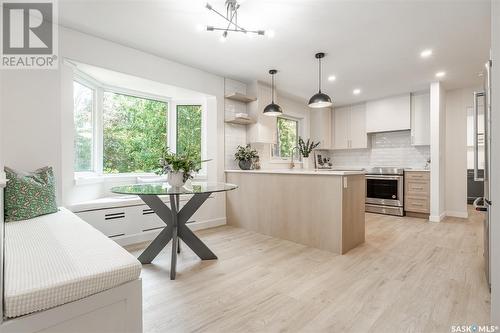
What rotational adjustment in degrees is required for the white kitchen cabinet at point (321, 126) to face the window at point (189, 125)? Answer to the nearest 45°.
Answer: approximately 90° to its right

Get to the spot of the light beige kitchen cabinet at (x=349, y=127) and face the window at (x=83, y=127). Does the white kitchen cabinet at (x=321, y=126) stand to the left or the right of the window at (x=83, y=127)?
right

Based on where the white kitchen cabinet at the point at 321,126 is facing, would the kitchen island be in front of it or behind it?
in front

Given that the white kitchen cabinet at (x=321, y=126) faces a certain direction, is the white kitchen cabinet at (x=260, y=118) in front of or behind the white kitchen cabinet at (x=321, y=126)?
in front

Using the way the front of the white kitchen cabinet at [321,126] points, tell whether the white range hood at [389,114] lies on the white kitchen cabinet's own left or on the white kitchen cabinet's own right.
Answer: on the white kitchen cabinet's own left

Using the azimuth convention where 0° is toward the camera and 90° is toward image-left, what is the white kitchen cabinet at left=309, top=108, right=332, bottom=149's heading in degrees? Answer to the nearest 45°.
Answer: approximately 45°

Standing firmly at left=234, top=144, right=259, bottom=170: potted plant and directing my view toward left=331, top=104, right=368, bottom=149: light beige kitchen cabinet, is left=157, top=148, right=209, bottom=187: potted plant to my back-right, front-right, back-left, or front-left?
back-right
